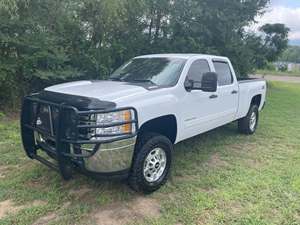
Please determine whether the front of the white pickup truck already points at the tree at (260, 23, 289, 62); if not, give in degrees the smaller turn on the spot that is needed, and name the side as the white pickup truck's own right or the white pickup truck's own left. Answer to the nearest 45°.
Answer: approximately 180°
